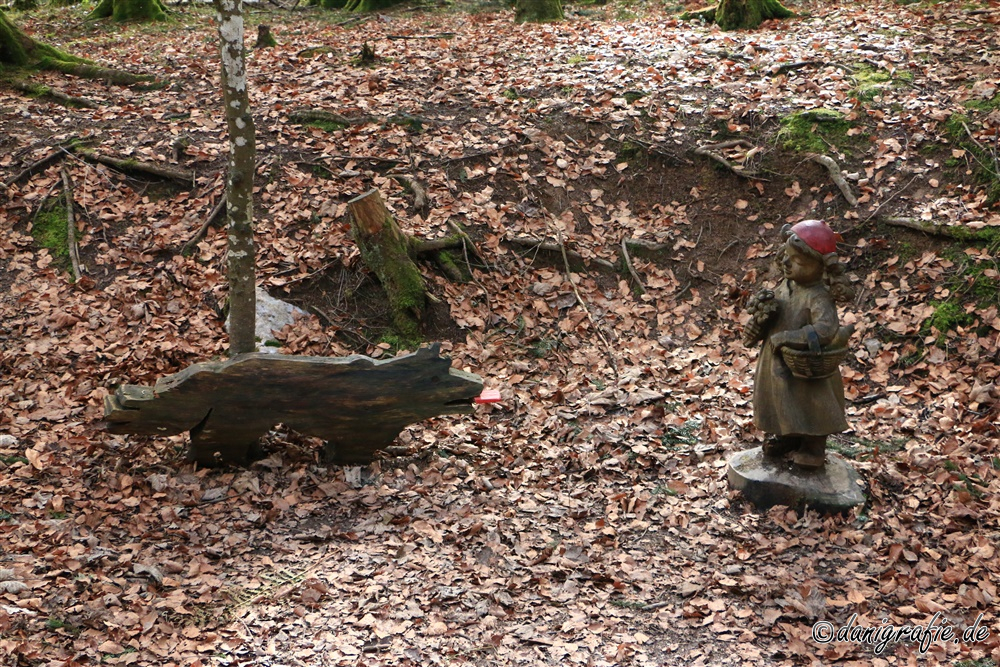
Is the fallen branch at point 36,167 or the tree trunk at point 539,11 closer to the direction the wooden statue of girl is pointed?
the fallen branch

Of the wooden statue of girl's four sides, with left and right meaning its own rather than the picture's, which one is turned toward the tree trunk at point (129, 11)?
right

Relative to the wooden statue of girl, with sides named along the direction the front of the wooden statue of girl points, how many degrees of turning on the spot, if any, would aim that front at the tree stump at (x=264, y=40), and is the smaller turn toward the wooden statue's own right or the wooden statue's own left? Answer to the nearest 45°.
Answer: approximately 90° to the wooden statue's own right

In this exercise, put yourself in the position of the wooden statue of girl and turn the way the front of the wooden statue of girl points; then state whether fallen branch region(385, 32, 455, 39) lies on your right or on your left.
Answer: on your right

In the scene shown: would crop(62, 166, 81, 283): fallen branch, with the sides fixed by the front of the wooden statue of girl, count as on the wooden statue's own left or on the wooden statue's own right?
on the wooden statue's own right

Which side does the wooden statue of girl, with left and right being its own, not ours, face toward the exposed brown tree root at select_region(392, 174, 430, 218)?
right

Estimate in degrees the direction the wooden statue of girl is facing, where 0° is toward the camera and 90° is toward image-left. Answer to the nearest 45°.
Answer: approximately 45°

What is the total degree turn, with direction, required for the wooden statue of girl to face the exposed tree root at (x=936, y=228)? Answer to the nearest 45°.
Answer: approximately 135° to its right

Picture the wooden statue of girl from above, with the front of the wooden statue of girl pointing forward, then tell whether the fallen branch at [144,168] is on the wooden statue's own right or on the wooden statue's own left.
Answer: on the wooden statue's own right

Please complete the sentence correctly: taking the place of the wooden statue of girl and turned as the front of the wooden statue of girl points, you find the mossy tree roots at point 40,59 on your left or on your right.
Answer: on your right

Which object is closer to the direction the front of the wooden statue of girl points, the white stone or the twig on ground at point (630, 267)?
the white stone
